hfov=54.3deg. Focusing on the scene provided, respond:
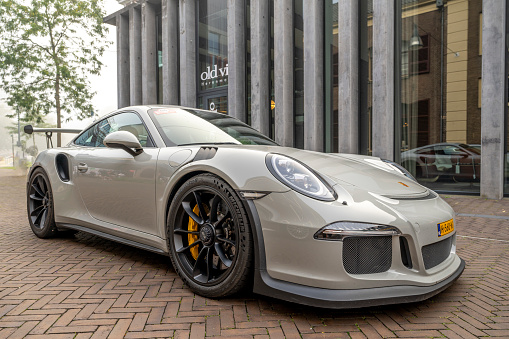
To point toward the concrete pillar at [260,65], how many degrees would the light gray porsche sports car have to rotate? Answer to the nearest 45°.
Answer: approximately 135° to its left

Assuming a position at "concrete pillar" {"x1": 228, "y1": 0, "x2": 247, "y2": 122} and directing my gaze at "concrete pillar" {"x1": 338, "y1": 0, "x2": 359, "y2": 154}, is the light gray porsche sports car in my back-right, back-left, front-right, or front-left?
front-right

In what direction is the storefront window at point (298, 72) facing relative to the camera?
toward the camera

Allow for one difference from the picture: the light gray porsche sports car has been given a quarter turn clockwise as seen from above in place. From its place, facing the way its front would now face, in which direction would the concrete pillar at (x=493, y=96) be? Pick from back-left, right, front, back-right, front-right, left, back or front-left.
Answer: back

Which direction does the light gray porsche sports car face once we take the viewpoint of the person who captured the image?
facing the viewer and to the right of the viewer

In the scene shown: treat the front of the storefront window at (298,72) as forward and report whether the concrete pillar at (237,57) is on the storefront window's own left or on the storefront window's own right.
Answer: on the storefront window's own right

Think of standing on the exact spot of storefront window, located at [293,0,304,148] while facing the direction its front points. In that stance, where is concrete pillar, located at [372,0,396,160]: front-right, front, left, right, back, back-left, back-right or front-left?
front-left

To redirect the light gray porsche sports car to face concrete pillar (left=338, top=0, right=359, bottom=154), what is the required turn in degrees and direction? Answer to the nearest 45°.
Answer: approximately 135° to its left

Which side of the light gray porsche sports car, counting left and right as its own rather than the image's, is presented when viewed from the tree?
back

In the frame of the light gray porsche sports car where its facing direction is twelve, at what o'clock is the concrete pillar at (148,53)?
The concrete pillar is roughly at 7 o'clock from the light gray porsche sports car.

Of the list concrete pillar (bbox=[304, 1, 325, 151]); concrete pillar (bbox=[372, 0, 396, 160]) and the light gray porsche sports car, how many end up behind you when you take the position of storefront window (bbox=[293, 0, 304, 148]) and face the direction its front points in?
0

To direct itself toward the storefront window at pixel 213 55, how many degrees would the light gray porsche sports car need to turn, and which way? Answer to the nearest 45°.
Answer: approximately 135° to its left

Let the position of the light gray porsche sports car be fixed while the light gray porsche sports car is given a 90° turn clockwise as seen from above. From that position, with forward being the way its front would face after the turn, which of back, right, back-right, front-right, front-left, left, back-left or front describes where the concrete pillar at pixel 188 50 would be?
back-right

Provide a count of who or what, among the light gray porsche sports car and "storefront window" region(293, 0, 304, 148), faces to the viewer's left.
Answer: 0
